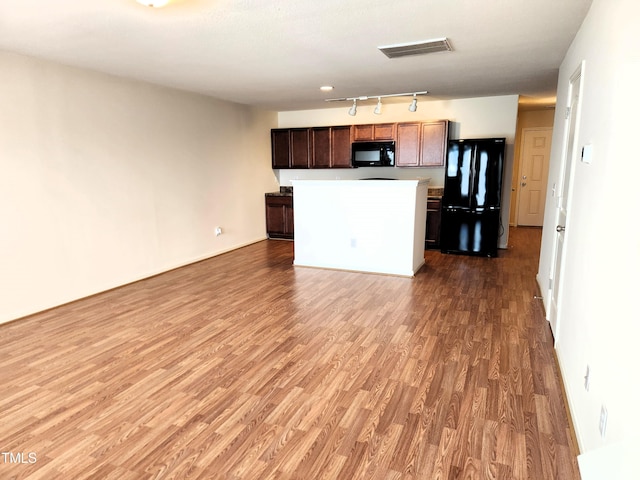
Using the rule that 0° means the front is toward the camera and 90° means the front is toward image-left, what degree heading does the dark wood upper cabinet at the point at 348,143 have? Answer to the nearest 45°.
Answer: approximately 0°

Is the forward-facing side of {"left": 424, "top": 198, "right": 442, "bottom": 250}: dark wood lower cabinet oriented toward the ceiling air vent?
yes

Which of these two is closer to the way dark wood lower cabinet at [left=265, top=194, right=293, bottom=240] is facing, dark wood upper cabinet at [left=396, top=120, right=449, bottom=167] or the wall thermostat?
the wall thermostat

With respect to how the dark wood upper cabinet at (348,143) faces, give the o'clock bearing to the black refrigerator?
The black refrigerator is roughly at 10 o'clock from the dark wood upper cabinet.

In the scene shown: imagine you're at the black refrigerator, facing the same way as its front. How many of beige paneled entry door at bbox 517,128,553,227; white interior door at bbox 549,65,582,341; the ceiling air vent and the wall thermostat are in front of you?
3

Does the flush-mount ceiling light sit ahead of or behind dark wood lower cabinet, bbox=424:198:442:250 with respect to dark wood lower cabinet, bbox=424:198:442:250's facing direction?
ahead

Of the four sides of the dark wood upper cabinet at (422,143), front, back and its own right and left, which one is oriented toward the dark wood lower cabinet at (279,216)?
right

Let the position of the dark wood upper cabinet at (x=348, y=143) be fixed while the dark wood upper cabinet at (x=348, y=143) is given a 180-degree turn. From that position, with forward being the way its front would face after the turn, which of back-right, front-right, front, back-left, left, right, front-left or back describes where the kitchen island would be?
back

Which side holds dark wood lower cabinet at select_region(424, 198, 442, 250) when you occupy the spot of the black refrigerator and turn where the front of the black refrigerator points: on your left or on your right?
on your right

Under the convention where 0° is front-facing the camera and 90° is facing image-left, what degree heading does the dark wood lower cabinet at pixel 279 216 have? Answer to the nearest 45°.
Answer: approximately 0°

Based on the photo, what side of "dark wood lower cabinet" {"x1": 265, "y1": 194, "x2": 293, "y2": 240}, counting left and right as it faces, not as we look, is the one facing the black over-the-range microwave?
left
